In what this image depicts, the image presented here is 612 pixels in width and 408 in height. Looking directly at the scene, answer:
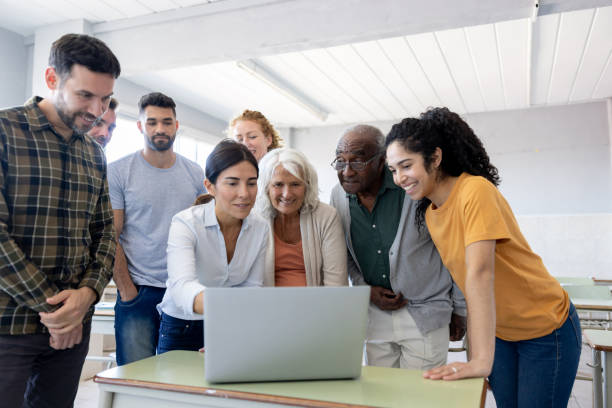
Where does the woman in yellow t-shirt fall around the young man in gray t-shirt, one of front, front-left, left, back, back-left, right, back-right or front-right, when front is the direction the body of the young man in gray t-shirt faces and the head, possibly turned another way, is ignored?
front-left

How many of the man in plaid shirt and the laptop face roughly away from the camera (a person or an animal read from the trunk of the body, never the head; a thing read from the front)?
1

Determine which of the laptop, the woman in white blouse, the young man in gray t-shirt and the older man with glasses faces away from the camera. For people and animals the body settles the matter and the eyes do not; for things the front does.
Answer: the laptop

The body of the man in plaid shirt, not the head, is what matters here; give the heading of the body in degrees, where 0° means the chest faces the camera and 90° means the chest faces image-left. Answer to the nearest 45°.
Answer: approximately 315°

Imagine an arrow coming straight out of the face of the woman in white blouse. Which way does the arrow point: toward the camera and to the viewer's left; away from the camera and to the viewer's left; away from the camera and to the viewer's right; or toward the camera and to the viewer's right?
toward the camera and to the viewer's right

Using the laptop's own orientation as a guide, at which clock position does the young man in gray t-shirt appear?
The young man in gray t-shirt is roughly at 11 o'clock from the laptop.

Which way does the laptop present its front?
away from the camera

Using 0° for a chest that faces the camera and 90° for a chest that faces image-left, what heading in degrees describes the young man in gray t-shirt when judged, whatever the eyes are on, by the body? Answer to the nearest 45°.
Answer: approximately 0°

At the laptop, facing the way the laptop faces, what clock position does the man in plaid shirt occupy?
The man in plaid shirt is roughly at 10 o'clock from the laptop.

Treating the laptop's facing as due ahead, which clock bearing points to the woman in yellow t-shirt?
The woman in yellow t-shirt is roughly at 2 o'clock from the laptop.
